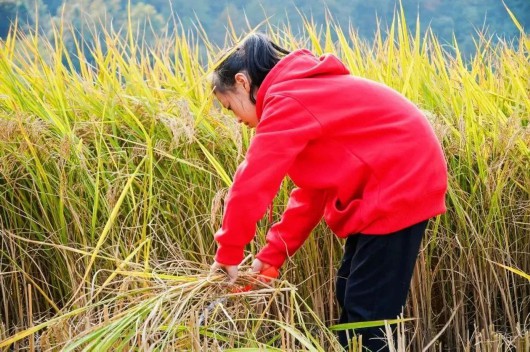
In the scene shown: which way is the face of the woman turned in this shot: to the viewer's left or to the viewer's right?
to the viewer's left

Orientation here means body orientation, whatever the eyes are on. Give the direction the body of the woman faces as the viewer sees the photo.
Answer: to the viewer's left
